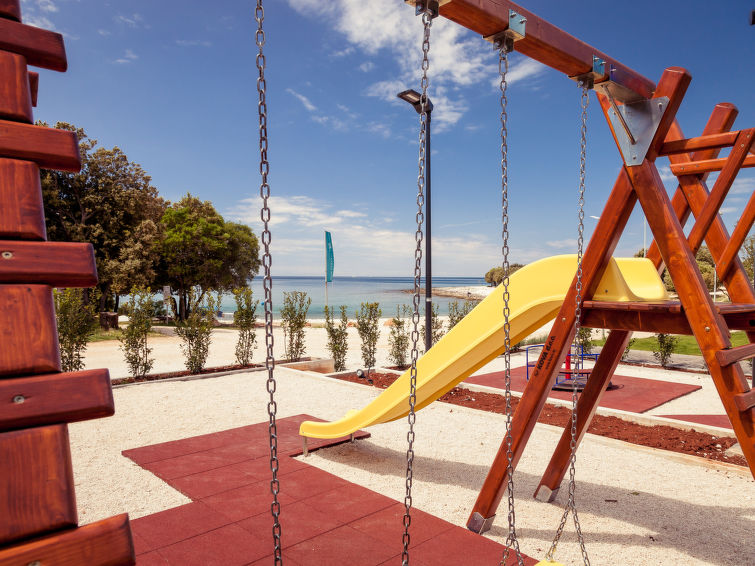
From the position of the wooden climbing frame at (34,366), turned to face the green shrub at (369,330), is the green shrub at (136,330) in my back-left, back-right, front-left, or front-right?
front-left

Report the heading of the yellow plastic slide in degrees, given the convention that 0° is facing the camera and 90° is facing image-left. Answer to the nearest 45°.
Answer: approximately 90°

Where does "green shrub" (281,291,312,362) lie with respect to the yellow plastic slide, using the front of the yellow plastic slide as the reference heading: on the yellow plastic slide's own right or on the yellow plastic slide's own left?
on the yellow plastic slide's own right

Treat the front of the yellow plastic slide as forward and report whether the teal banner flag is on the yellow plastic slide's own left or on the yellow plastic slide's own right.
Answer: on the yellow plastic slide's own right

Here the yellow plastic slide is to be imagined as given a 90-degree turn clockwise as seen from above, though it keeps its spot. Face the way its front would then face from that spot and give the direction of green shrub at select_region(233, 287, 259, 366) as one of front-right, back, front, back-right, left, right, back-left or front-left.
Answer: front-left

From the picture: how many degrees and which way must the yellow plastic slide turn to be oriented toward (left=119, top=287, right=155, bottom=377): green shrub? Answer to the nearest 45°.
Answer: approximately 45° to its right

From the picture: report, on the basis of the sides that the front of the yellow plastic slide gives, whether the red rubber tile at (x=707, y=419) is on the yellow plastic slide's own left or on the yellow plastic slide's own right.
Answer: on the yellow plastic slide's own right

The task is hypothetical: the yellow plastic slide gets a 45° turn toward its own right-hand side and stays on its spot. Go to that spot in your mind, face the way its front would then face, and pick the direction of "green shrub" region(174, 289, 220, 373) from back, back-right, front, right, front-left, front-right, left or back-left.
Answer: front

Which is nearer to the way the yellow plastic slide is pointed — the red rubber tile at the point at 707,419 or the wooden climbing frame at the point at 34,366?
the wooden climbing frame

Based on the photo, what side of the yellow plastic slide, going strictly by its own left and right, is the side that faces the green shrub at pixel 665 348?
right

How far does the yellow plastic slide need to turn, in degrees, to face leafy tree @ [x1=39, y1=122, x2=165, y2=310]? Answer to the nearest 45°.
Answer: approximately 45° to its right

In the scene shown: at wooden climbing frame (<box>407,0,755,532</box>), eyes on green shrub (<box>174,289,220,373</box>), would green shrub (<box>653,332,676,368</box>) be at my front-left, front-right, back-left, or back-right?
front-right

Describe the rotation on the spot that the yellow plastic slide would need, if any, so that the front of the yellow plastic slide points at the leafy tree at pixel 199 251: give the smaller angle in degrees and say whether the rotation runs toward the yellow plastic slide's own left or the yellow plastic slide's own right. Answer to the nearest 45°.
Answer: approximately 45° to the yellow plastic slide's own right

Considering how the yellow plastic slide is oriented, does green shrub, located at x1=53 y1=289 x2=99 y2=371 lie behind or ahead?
ahead

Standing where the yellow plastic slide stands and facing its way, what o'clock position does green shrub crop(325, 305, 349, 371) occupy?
The green shrub is roughly at 2 o'clock from the yellow plastic slide.
